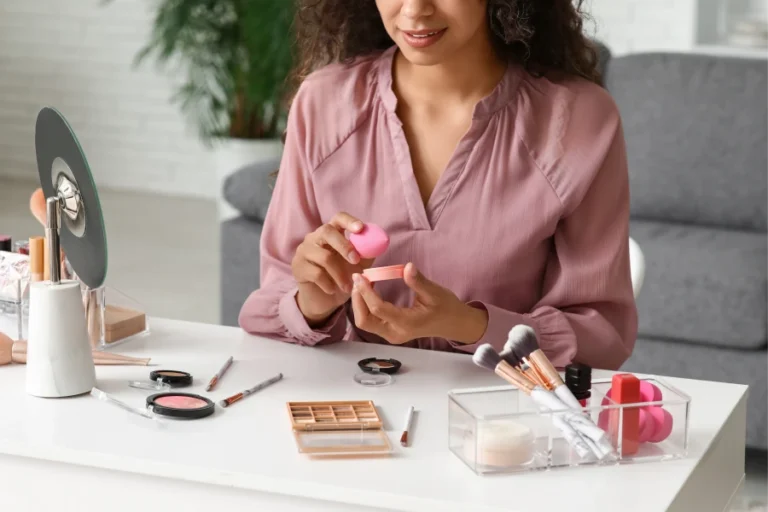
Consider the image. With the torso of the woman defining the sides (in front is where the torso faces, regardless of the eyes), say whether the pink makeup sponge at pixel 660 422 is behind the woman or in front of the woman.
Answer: in front

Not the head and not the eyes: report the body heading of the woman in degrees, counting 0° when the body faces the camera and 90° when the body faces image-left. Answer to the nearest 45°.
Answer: approximately 0°

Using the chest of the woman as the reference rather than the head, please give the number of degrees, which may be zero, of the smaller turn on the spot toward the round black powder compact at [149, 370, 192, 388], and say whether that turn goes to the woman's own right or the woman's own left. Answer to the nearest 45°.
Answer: approximately 45° to the woman's own right

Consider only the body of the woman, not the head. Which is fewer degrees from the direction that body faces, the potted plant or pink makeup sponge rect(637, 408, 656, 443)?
the pink makeup sponge

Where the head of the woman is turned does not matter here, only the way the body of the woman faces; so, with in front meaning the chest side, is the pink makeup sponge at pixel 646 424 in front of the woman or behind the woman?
in front

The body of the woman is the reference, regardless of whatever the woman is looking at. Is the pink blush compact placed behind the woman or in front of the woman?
in front
